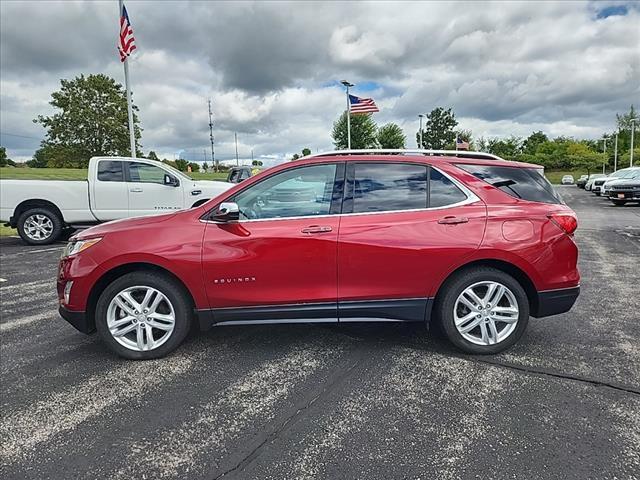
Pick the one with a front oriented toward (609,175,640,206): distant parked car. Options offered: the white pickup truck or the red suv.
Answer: the white pickup truck

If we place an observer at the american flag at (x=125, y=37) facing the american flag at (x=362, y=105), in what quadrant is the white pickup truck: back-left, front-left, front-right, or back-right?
back-right

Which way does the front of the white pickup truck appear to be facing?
to the viewer's right

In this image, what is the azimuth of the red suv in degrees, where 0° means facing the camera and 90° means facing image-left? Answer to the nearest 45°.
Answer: approximately 90°

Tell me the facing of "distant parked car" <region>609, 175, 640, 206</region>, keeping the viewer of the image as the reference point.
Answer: facing the viewer and to the left of the viewer

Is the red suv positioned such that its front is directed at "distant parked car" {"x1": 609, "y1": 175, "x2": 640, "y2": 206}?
no

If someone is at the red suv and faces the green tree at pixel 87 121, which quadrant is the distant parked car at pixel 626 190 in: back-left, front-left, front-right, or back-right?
front-right

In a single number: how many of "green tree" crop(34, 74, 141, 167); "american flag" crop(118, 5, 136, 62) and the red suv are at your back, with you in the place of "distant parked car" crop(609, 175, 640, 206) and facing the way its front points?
0

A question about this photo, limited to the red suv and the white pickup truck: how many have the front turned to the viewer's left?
1

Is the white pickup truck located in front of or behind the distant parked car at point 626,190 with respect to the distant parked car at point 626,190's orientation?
in front

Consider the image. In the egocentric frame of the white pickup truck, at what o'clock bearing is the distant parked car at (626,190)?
The distant parked car is roughly at 12 o'clock from the white pickup truck.

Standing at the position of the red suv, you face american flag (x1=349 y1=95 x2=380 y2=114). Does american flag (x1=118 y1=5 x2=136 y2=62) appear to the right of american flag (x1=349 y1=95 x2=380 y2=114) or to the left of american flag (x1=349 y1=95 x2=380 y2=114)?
left

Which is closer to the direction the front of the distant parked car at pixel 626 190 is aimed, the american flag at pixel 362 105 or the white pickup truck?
the white pickup truck

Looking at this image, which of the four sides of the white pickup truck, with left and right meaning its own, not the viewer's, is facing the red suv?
right

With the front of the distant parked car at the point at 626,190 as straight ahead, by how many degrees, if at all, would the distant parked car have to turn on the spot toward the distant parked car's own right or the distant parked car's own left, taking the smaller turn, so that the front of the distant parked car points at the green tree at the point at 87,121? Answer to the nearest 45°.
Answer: approximately 45° to the distant parked car's own right
